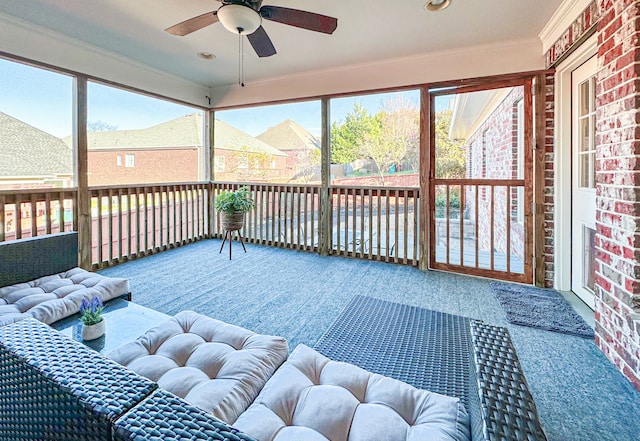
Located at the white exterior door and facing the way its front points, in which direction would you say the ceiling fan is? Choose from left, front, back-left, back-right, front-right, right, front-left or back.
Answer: front-left

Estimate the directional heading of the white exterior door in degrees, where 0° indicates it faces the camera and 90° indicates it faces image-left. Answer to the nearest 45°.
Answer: approximately 90°

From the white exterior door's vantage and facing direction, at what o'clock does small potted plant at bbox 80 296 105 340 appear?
The small potted plant is roughly at 10 o'clock from the white exterior door.

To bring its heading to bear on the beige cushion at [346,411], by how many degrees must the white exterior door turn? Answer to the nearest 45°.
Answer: approximately 90° to its left
